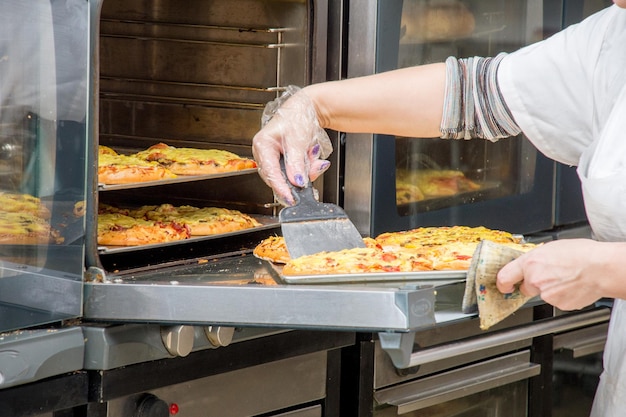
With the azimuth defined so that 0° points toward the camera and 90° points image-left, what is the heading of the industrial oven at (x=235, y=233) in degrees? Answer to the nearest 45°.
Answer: approximately 315°

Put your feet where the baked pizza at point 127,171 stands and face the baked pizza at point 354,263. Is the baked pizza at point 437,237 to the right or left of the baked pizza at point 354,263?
left

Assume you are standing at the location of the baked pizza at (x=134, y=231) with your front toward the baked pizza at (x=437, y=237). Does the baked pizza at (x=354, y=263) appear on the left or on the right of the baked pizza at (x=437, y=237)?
right
